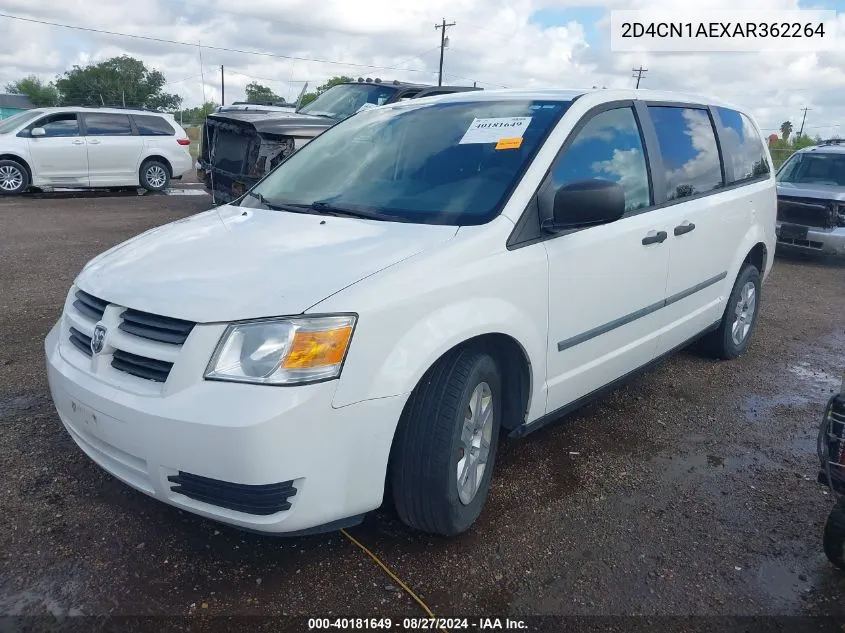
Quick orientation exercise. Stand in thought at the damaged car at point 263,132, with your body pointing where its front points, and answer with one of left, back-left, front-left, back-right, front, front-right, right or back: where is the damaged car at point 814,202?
back-left

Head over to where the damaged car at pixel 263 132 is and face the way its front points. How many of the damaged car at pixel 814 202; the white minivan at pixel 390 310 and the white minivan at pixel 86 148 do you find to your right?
1

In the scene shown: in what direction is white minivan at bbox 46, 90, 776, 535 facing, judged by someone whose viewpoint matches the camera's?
facing the viewer and to the left of the viewer

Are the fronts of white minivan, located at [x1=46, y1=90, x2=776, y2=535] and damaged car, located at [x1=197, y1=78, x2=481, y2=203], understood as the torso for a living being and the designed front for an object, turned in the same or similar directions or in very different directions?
same or similar directions

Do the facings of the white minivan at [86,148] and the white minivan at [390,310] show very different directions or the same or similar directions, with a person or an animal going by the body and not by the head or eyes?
same or similar directions

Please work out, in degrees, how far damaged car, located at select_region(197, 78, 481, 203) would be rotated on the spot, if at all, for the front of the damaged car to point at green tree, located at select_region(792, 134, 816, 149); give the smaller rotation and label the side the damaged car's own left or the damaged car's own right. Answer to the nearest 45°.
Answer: approximately 180°

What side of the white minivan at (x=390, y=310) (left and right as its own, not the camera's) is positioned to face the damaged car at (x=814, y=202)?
back

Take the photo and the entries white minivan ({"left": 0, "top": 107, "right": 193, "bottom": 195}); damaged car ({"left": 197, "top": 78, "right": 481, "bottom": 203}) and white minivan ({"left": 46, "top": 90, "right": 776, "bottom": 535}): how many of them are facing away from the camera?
0

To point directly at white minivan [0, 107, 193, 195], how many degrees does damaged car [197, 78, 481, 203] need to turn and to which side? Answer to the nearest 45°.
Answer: approximately 90° to its right

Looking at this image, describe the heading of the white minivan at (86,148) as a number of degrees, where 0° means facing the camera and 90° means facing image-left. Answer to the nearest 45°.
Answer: approximately 90°

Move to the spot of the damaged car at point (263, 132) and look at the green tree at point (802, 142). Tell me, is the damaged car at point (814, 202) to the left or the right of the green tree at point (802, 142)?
right

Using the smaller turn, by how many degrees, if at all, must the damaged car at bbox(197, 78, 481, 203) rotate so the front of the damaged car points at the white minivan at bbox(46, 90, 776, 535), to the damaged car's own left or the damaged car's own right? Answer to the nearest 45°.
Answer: approximately 45° to the damaged car's own left

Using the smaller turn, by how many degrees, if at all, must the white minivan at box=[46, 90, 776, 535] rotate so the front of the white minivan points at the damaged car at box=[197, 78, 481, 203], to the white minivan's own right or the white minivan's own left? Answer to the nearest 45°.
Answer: approximately 135° to the white minivan's own right
